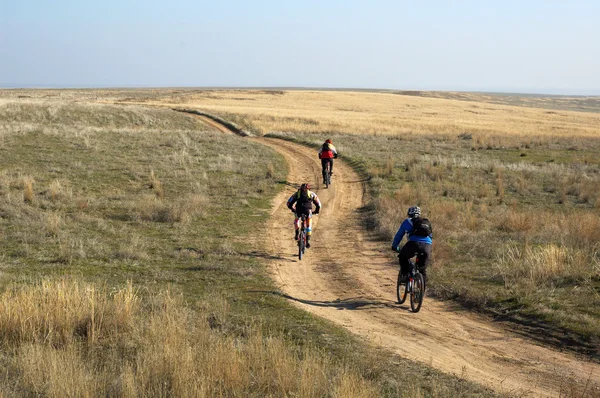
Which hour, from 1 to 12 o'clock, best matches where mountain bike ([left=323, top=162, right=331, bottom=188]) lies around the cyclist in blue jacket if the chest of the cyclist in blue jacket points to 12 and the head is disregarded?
The mountain bike is roughly at 1 o'clock from the cyclist in blue jacket.

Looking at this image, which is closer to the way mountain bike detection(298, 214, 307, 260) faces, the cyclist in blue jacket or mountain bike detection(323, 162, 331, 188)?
the mountain bike

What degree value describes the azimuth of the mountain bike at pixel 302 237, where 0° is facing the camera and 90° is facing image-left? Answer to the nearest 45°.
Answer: approximately 180°

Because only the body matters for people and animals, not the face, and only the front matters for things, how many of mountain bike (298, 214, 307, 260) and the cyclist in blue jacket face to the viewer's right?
0

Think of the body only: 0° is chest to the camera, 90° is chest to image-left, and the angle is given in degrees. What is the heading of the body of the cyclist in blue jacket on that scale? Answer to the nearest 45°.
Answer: approximately 135°

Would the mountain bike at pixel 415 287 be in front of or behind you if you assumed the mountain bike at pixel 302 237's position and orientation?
behind

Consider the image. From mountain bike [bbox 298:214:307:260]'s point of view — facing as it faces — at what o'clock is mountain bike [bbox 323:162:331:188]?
mountain bike [bbox 323:162:331:188] is roughly at 12 o'clock from mountain bike [bbox 298:214:307:260].
